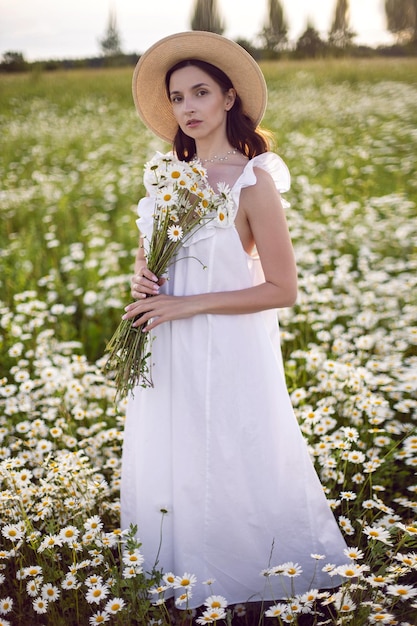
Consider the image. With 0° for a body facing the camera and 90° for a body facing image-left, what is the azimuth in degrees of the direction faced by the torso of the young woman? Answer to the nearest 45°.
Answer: approximately 45°

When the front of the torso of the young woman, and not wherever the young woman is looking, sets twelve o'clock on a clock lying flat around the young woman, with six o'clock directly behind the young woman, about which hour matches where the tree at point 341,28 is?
The tree is roughly at 5 o'clock from the young woman.

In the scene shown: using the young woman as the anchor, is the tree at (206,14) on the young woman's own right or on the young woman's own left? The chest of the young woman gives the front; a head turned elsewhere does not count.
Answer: on the young woman's own right

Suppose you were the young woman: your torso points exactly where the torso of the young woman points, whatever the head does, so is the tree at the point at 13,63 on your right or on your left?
on your right
